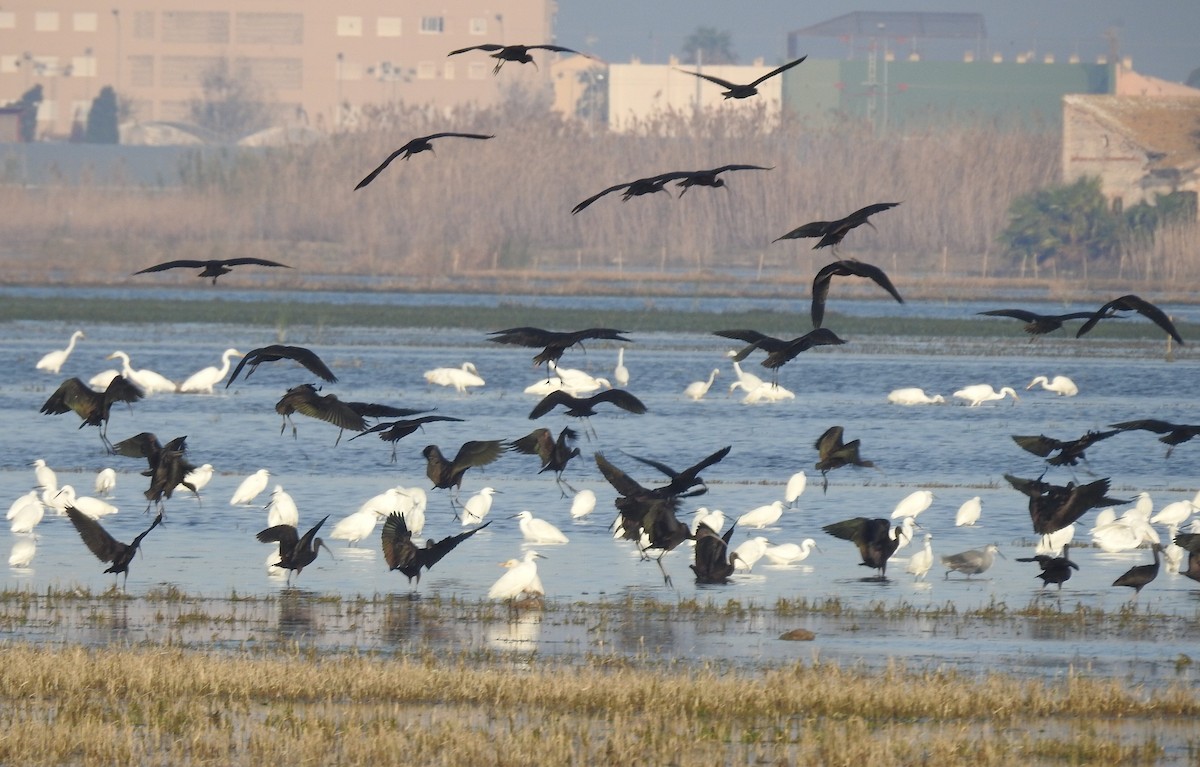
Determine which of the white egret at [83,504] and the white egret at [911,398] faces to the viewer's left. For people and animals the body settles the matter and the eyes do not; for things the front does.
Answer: the white egret at [83,504]

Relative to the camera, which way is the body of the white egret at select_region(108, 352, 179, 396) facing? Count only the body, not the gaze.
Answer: to the viewer's left

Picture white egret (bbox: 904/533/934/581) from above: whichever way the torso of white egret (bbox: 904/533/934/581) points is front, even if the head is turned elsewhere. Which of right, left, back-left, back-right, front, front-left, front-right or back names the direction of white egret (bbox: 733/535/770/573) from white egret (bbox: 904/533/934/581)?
back

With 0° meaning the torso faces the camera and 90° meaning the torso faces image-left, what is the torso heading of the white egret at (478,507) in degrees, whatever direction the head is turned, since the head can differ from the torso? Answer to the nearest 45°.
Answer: approximately 270°

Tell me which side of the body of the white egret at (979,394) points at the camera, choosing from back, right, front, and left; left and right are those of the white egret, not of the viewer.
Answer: right

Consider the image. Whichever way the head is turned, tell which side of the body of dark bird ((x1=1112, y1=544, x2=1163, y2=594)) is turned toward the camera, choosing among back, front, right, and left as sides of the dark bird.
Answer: right

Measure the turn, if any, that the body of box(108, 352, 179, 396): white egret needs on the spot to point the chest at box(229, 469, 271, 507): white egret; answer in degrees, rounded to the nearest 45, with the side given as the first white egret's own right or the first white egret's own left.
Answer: approximately 90° to the first white egret's own left

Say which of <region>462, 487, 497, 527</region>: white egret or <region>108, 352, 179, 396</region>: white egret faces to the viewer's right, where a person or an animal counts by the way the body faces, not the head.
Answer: <region>462, 487, 497, 527</region>: white egret

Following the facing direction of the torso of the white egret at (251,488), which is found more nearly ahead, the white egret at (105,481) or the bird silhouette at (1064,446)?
the bird silhouette

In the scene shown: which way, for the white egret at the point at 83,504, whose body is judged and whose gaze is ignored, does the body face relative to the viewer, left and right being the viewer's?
facing to the left of the viewer

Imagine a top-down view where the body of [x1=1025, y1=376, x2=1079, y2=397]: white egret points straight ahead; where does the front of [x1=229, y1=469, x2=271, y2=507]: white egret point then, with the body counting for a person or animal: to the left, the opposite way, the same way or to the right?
the opposite way

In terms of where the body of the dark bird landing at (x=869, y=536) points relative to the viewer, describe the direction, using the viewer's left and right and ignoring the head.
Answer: facing to the right of the viewer

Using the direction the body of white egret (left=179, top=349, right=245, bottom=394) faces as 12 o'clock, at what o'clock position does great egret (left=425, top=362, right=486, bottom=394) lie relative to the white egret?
The great egret is roughly at 12 o'clock from the white egret.
